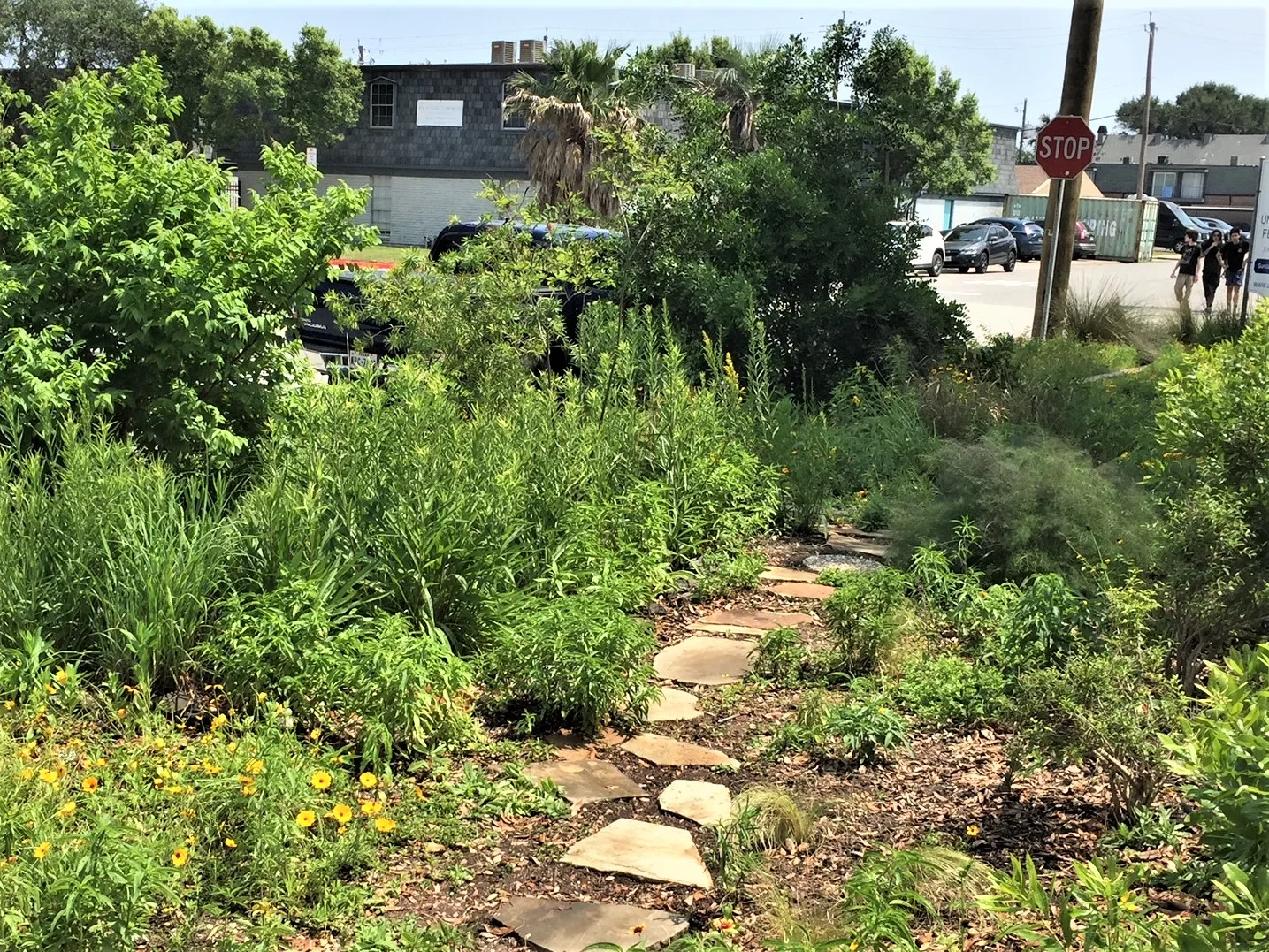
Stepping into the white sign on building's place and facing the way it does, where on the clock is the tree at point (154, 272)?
The tree is roughly at 12 o'clock from the white sign on building.

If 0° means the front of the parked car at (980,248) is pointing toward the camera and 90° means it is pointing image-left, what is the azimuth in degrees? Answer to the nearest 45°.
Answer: approximately 45°

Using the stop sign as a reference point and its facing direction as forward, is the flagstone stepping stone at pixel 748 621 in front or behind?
in front

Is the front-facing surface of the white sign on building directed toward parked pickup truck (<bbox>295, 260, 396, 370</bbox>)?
yes

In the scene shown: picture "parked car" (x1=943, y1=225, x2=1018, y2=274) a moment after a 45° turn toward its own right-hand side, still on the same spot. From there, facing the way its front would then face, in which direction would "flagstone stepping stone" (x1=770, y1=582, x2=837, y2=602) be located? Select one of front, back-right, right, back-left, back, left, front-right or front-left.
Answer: left

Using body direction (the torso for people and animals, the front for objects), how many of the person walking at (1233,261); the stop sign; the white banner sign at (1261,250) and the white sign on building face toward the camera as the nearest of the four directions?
4

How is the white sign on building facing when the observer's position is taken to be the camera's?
facing the viewer

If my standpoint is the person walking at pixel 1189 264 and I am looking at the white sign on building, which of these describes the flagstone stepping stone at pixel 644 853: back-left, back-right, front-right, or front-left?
back-left

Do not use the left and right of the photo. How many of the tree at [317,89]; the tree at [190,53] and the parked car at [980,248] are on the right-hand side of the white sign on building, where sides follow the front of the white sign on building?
2

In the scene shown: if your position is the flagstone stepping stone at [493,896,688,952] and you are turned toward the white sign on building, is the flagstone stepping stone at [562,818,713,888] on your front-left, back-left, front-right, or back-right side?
front-right

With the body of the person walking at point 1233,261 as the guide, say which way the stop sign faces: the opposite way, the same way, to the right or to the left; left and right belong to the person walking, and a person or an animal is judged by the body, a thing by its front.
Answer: the same way

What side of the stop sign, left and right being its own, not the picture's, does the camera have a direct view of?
front

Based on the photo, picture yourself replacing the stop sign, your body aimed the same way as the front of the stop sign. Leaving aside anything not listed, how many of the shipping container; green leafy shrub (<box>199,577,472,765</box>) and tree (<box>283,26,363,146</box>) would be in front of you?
1

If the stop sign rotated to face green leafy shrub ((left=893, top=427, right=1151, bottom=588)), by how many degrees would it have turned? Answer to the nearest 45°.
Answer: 0° — it already faces it

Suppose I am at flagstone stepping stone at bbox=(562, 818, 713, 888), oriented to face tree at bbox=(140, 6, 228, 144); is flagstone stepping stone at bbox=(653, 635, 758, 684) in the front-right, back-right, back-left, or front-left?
front-right

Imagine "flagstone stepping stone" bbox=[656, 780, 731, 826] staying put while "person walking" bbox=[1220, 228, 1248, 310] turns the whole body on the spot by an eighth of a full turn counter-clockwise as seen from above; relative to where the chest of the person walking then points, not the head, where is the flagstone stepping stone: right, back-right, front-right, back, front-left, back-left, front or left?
front-right

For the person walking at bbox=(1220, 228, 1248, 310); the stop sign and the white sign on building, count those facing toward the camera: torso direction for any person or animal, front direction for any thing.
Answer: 3
